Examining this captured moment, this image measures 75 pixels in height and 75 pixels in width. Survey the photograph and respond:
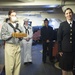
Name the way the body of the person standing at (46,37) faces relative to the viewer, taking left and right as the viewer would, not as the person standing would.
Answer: facing the viewer

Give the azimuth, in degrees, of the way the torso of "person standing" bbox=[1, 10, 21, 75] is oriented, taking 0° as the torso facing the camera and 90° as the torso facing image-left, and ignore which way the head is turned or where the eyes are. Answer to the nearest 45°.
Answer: approximately 315°

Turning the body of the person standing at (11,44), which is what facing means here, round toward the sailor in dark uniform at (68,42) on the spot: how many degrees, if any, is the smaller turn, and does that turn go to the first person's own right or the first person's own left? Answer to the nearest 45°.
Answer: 0° — they already face them

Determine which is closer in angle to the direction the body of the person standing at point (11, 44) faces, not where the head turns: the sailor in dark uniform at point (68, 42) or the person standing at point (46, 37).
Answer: the sailor in dark uniform

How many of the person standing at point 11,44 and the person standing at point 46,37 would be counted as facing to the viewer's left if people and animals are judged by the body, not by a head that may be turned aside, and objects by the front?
0

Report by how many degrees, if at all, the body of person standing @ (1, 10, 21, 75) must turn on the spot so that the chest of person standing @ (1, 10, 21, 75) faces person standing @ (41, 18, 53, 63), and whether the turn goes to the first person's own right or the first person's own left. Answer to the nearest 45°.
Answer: approximately 90° to the first person's own left
